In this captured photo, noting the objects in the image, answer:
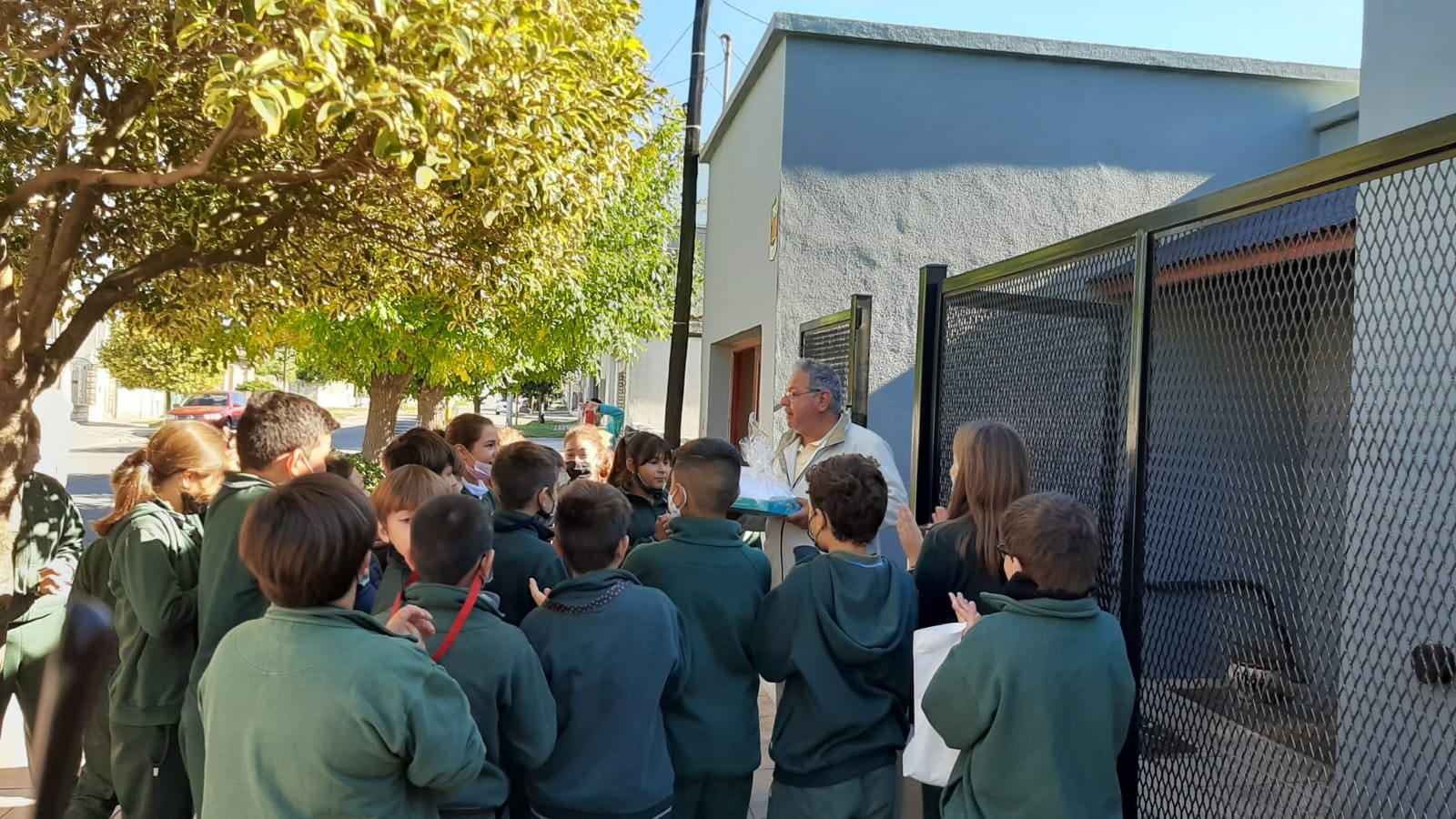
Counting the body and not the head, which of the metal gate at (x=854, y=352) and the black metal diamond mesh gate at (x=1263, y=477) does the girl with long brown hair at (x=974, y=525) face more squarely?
the metal gate at (x=854, y=352)

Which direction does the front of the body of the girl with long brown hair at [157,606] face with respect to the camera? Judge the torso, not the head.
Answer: to the viewer's right

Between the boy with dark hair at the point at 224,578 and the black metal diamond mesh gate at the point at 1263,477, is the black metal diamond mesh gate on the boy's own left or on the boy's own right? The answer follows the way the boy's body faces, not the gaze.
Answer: on the boy's own right

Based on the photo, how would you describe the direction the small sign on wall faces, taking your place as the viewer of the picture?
facing to the left of the viewer

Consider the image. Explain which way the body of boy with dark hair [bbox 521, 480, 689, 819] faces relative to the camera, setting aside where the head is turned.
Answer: away from the camera

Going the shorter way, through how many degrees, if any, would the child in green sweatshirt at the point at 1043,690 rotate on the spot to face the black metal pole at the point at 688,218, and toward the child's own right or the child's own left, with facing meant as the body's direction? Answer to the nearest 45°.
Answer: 0° — they already face it

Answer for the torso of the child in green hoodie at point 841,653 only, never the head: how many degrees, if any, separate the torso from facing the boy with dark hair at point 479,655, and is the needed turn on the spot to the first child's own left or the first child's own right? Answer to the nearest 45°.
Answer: approximately 90° to the first child's own left

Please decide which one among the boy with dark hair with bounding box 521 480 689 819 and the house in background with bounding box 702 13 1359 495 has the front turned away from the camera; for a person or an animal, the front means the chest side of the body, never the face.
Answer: the boy with dark hair

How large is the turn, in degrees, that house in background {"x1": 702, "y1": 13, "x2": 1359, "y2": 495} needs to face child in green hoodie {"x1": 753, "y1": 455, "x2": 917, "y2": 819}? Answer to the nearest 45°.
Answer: approximately 90° to its left

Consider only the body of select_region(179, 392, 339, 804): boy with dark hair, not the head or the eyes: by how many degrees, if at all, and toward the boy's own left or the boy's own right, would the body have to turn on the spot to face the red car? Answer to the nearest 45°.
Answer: approximately 45° to the boy's own left

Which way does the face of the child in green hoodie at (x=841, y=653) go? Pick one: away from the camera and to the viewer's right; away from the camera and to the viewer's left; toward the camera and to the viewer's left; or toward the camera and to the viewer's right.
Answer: away from the camera and to the viewer's left

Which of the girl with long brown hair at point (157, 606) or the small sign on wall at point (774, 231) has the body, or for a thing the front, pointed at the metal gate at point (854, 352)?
the girl with long brown hair

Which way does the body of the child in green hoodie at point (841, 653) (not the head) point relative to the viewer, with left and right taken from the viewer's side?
facing away from the viewer and to the left of the viewer

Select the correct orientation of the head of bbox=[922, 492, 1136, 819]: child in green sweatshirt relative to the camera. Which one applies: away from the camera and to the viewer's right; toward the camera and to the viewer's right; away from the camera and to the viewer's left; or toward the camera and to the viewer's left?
away from the camera and to the viewer's left
